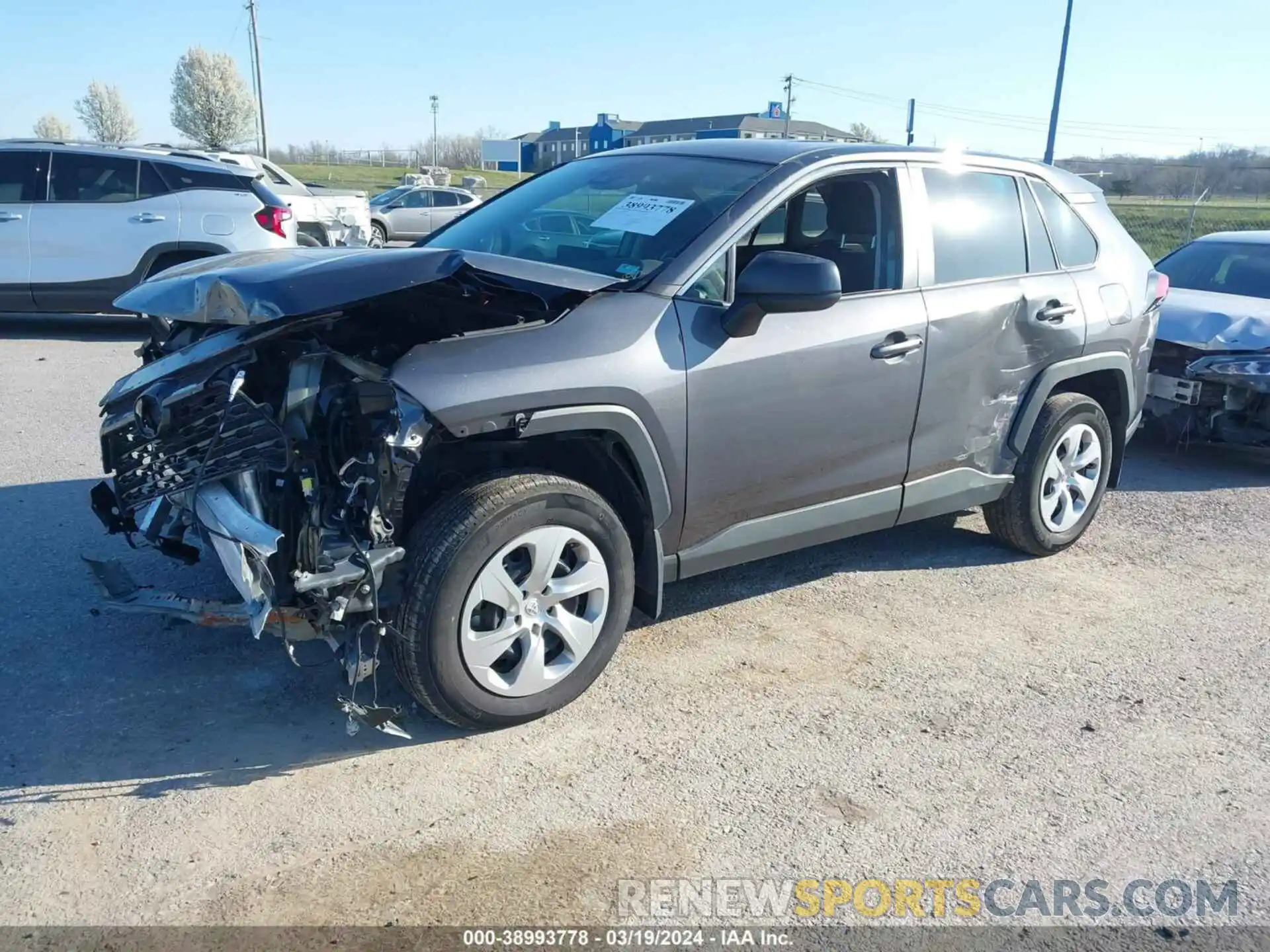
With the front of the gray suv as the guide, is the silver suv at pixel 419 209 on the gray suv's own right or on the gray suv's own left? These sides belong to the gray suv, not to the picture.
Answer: on the gray suv's own right

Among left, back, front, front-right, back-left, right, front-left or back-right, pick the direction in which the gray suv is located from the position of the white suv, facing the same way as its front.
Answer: left

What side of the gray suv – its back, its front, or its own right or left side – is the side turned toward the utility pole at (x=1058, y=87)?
back

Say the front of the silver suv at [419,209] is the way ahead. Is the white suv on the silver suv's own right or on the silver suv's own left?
on the silver suv's own left

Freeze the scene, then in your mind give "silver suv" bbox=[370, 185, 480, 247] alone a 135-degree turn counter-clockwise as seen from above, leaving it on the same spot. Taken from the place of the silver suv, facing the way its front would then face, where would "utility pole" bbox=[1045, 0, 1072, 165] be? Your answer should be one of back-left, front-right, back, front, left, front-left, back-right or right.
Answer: front-left

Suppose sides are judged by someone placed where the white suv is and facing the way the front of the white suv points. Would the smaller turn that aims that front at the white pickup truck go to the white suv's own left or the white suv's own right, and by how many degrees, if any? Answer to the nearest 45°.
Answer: approximately 135° to the white suv's own right

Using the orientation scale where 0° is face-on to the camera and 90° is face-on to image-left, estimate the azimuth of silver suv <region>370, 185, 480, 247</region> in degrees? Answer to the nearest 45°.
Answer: approximately 90°

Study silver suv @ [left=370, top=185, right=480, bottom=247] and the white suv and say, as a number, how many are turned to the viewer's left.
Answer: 2

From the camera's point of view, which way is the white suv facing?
to the viewer's left
